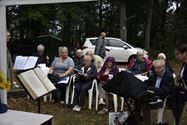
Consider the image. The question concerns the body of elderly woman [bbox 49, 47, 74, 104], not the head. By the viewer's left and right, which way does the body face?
facing the viewer

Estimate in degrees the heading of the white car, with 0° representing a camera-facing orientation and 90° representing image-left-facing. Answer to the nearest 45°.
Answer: approximately 270°

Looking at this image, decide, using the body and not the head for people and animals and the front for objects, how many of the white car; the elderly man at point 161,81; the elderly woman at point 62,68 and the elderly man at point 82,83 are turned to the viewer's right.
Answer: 1

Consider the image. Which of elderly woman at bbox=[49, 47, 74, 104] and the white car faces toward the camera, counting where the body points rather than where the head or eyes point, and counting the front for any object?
the elderly woman

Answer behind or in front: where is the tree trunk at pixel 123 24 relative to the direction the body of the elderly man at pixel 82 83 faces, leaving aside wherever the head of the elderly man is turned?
behind

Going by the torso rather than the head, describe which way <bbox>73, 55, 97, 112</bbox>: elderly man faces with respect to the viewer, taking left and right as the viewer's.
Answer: facing the viewer and to the left of the viewer

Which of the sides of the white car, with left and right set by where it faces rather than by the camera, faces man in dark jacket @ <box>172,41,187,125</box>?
right

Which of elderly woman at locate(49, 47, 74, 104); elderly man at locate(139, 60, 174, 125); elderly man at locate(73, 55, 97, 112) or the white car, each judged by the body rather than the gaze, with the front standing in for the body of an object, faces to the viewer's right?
the white car

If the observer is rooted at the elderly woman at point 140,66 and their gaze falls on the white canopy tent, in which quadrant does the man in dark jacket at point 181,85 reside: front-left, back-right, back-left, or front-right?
front-left

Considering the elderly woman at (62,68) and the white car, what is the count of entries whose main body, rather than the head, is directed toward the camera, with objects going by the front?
1

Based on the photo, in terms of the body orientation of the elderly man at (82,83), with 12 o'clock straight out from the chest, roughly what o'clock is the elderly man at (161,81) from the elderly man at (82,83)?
the elderly man at (161,81) is roughly at 9 o'clock from the elderly man at (82,83).

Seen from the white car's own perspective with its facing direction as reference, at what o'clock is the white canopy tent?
The white canopy tent is roughly at 3 o'clock from the white car.
